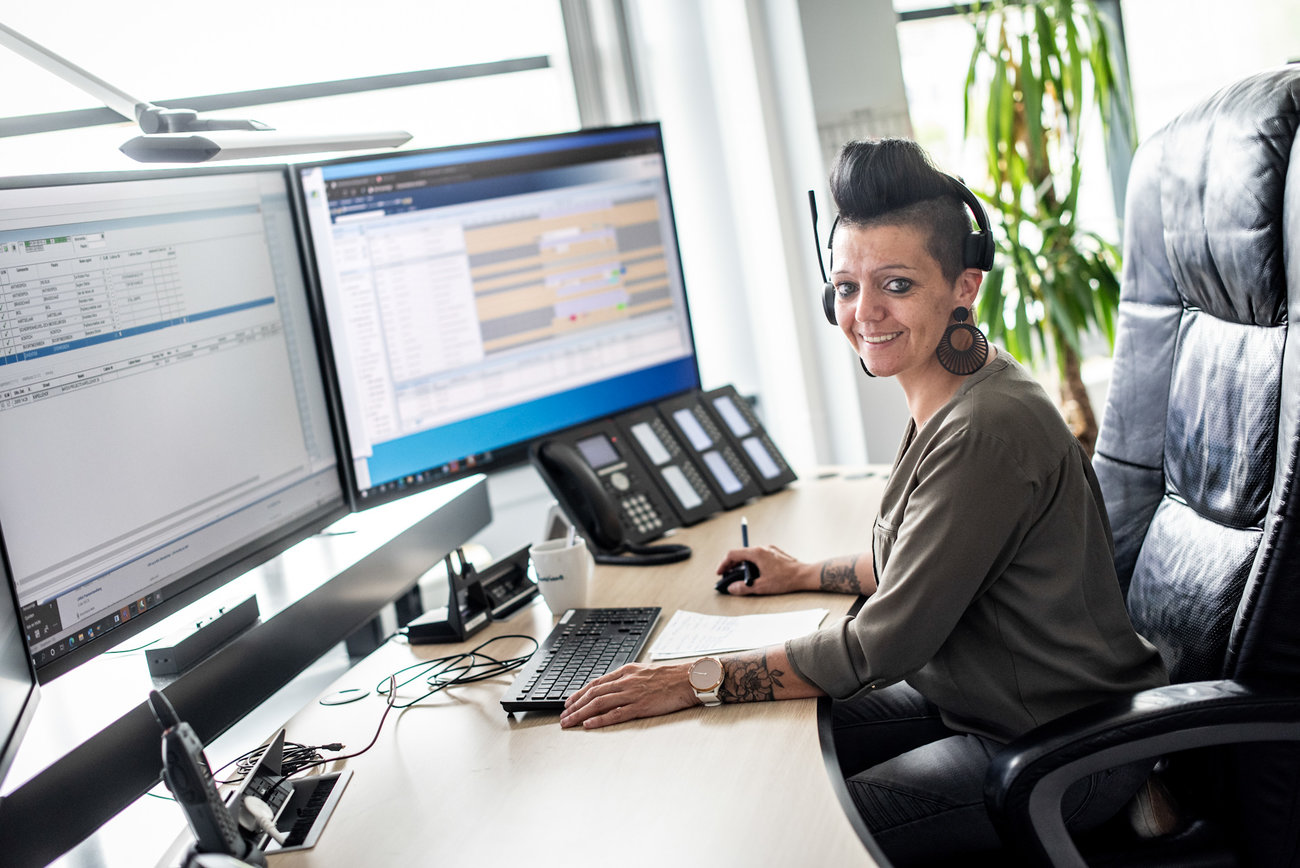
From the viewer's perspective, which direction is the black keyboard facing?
to the viewer's right

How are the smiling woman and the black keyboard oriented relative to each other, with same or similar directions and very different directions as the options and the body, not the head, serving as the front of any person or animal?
very different directions

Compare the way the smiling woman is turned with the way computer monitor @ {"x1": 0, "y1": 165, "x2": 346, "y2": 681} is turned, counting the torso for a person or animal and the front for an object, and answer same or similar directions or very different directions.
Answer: very different directions

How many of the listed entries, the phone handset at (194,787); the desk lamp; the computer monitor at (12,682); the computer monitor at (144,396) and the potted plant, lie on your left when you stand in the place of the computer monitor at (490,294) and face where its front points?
1

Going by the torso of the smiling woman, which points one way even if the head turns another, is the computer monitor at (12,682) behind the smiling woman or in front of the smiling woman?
in front

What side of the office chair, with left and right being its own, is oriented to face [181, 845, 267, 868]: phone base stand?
front

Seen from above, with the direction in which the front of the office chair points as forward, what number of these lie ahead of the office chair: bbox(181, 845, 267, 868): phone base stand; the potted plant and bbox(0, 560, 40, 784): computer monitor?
2

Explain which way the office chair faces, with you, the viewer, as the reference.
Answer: facing the viewer and to the left of the viewer

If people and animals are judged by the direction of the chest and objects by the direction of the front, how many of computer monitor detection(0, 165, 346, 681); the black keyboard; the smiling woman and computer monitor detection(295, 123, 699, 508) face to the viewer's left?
1

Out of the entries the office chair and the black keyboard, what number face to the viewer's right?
1

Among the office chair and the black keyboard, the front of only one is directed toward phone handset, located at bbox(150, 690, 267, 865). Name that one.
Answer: the office chair

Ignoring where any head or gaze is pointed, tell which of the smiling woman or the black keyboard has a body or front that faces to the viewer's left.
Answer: the smiling woman
